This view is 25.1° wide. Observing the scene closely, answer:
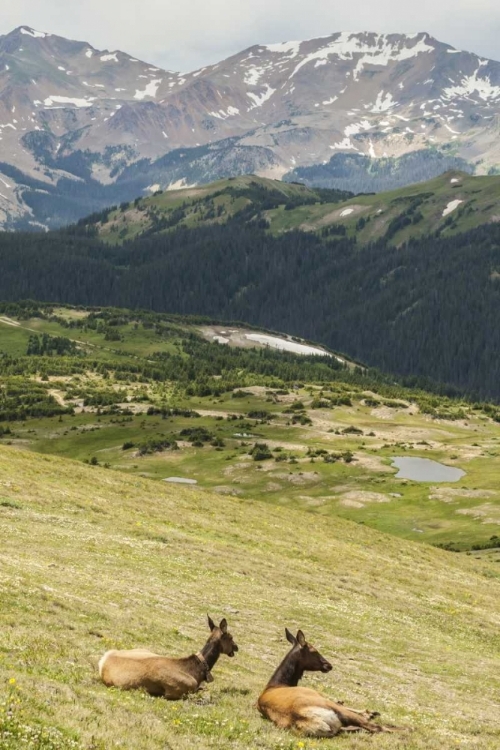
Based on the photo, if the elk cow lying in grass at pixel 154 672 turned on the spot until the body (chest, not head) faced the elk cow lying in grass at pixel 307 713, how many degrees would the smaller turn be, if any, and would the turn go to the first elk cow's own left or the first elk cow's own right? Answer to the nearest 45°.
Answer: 0° — it already faces it

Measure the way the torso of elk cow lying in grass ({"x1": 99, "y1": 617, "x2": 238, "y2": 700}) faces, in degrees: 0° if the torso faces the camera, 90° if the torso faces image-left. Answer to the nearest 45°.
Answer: approximately 270°

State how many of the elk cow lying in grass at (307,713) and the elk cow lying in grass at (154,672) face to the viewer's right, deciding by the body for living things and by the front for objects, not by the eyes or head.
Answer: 1

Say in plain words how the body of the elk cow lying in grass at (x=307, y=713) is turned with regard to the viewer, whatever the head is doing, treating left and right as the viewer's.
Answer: facing away from the viewer and to the left of the viewer

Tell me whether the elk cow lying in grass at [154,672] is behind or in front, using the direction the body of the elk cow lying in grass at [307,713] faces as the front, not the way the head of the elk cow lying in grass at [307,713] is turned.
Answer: in front
